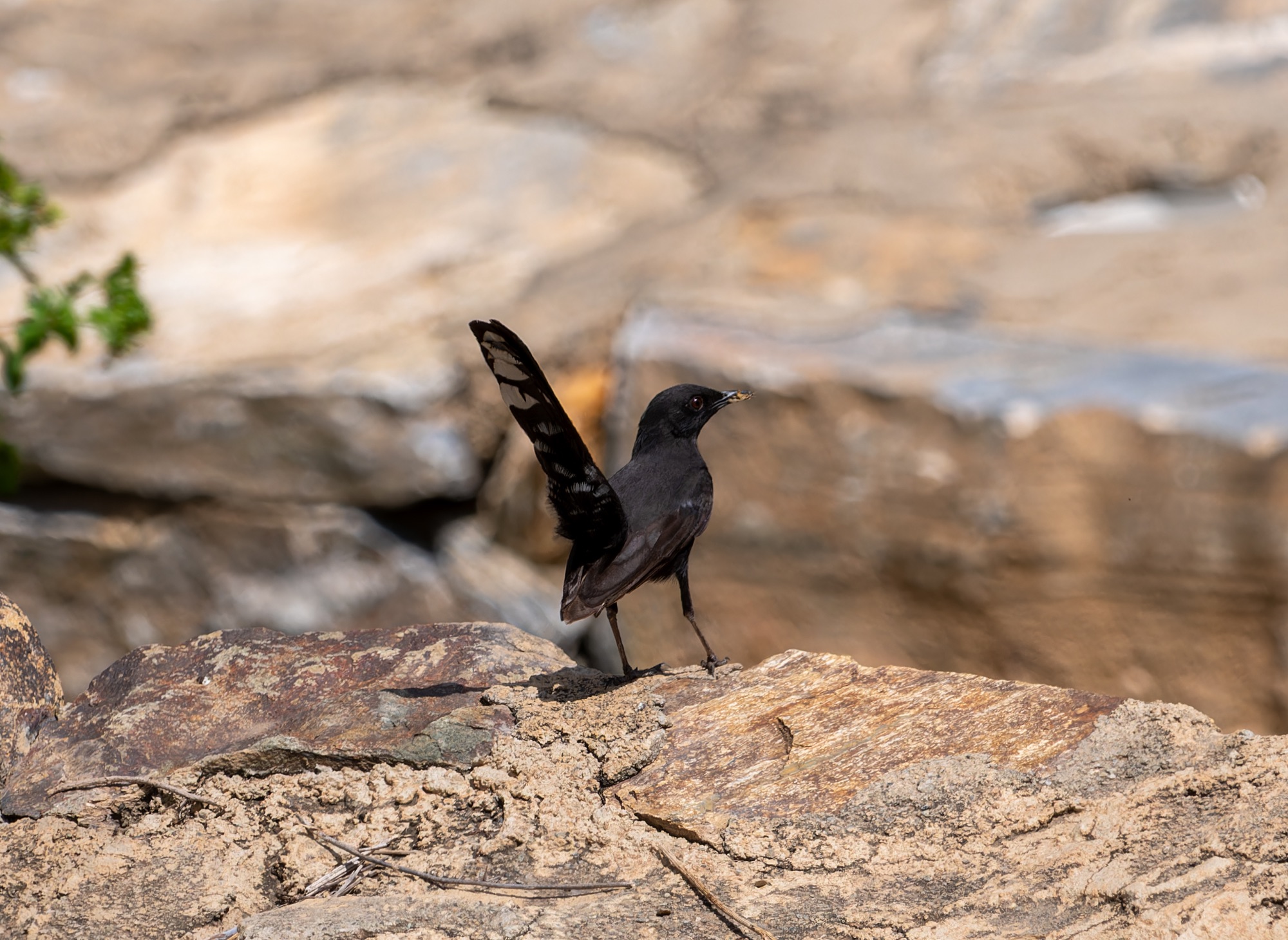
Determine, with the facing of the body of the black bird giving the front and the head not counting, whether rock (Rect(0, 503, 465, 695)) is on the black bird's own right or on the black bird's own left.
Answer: on the black bird's own left

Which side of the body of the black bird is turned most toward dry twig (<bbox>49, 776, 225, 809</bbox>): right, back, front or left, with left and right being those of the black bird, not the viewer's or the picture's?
back

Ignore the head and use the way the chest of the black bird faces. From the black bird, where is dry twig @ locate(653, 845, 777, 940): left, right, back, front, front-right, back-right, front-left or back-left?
back-right

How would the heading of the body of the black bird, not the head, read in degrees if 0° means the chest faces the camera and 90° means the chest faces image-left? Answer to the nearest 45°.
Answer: approximately 225°

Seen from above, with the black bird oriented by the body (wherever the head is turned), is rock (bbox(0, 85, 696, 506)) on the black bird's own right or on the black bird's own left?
on the black bird's own left

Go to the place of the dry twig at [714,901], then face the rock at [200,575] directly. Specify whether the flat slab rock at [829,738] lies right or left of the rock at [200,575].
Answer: right

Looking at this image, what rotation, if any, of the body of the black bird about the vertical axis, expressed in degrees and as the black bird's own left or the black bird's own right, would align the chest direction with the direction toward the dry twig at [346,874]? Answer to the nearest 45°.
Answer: approximately 180°
